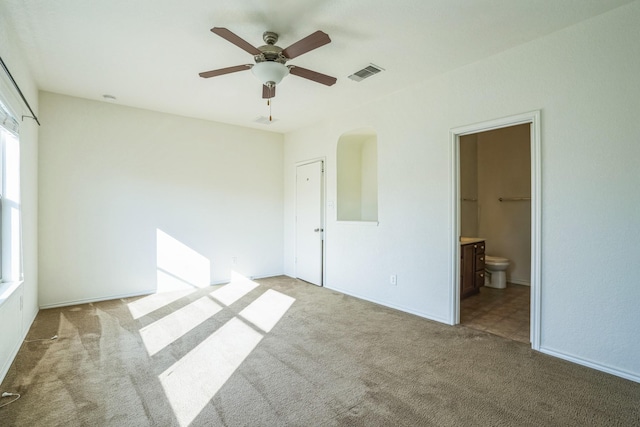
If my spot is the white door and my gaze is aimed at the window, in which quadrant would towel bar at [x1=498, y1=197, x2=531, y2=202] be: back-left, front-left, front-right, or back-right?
back-left

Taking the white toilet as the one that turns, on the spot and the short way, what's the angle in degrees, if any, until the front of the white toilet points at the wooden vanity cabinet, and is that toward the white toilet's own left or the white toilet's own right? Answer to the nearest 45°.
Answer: approximately 45° to the white toilet's own right
